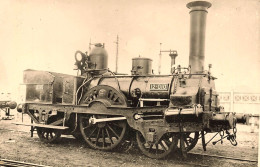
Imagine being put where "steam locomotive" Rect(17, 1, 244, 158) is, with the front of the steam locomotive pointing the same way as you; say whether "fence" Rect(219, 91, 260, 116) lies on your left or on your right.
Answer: on your left

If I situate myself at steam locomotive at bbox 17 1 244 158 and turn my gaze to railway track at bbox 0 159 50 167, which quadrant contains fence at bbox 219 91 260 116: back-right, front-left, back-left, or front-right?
back-right

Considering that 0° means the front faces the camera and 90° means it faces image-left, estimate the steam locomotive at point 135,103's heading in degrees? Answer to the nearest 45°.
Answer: approximately 315°

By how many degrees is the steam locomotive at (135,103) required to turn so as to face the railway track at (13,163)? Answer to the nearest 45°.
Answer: approximately 90° to its right
